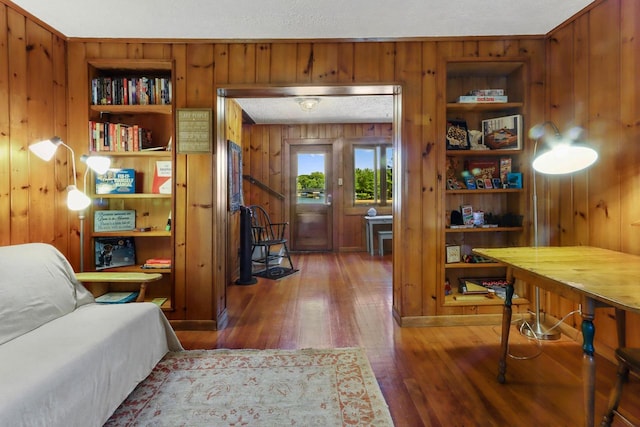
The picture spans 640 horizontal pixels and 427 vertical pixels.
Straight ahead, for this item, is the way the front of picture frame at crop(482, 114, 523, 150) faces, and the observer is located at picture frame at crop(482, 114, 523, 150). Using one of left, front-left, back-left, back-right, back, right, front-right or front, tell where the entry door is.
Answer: right

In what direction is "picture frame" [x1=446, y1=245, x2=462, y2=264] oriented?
toward the camera

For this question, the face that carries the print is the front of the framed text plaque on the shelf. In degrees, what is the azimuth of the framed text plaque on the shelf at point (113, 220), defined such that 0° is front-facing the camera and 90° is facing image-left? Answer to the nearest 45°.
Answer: approximately 0°

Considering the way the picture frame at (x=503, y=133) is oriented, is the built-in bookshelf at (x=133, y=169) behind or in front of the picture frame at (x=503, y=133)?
in front

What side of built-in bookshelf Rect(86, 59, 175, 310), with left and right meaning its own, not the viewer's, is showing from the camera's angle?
front

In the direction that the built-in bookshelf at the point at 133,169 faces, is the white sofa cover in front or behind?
in front

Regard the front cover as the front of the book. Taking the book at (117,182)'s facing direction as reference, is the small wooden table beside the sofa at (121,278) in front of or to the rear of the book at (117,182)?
in front

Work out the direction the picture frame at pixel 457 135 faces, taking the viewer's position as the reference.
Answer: facing the viewer
